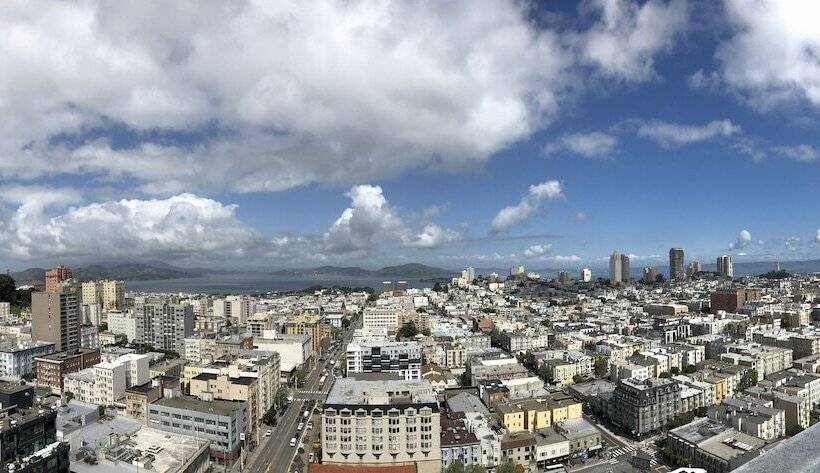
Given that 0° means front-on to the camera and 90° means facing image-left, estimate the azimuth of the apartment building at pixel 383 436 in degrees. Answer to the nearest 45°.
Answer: approximately 0°

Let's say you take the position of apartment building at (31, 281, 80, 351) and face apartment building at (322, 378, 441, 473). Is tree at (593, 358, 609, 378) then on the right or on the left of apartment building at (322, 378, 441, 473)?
left

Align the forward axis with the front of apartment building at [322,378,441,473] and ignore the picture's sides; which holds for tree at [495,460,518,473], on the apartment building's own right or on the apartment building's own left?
on the apartment building's own left

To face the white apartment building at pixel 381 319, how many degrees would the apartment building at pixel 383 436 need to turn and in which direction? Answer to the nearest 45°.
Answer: approximately 180°

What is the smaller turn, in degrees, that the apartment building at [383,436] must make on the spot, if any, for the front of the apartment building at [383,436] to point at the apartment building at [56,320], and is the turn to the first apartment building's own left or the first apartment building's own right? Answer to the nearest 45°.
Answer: approximately 135° to the first apartment building's own right

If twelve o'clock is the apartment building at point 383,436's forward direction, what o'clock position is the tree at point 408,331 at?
The tree is roughly at 6 o'clock from the apartment building.

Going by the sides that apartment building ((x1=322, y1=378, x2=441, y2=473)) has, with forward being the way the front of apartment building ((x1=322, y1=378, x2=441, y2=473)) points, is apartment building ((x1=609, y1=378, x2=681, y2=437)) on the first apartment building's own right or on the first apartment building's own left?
on the first apartment building's own left

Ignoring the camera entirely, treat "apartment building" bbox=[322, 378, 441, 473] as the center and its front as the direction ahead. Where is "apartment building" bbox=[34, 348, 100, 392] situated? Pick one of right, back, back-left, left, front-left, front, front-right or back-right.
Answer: back-right

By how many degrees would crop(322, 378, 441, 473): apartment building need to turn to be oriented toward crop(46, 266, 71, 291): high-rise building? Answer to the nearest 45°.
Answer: approximately 135° to its right
